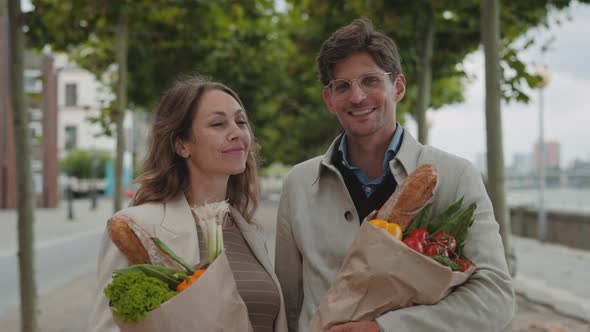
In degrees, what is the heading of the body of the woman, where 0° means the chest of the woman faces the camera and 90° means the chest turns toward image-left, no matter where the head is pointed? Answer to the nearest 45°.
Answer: approximately 315°

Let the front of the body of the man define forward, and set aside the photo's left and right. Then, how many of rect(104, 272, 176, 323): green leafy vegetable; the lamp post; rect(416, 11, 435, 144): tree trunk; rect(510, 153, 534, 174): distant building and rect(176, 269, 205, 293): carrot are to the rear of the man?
3

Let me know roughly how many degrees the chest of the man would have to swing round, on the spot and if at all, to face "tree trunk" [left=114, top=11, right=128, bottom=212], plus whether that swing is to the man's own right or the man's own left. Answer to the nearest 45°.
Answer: approximately 135° to the man's own right

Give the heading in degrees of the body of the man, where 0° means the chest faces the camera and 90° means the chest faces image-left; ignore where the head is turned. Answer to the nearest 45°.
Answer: approximately 0°

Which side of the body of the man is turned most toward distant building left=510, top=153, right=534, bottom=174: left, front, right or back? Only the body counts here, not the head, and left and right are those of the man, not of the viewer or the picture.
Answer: back

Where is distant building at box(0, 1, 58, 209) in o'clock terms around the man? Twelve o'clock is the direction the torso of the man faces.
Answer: The distant building is roughly at 5 o'clock from the man.

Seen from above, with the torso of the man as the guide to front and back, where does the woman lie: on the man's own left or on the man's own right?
on the man's own right

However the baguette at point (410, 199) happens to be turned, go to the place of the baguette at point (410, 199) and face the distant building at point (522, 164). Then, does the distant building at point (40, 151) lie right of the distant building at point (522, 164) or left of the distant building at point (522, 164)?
left
